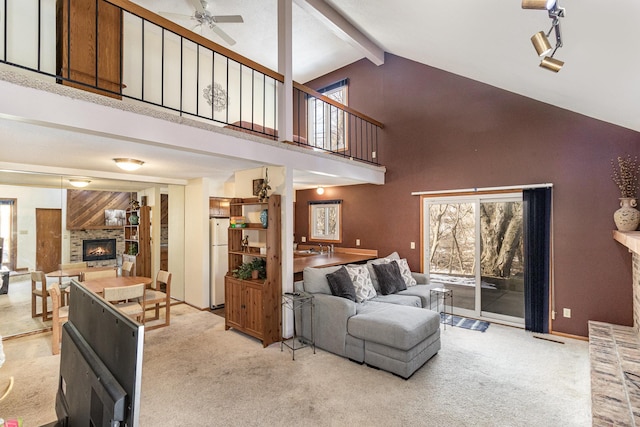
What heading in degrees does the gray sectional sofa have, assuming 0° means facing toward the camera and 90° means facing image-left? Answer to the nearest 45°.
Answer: approximately 315°

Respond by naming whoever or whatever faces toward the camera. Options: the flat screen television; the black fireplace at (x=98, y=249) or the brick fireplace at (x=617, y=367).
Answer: the black fireplace at (x=98, y=249)

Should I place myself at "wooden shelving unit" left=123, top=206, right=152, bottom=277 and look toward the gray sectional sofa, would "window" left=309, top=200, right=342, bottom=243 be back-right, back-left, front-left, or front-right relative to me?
front-left

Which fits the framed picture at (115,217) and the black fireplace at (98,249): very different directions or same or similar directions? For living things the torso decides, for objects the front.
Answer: same or similar directions

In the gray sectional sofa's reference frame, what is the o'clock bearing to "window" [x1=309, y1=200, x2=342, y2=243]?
The window is roughly at 7 o'clock from the gray sectional sofa.

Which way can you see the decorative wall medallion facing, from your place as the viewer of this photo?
facing the viewer

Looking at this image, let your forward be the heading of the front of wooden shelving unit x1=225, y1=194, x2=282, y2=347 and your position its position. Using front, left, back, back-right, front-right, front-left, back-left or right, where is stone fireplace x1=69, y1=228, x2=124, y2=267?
right

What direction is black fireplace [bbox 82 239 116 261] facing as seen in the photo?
toward the camera

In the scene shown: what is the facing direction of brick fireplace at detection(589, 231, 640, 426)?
to the viewer's left

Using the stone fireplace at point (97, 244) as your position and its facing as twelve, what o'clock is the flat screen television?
The flat screen television is roughly at 12 o'clock from the stone fireplace.

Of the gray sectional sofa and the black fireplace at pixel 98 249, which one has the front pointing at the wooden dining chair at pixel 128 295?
the black fireplace

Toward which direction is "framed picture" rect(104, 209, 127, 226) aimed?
toward the camera

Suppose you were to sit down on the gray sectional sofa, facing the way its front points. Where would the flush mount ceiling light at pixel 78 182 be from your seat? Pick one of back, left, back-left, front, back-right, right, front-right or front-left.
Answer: back-right

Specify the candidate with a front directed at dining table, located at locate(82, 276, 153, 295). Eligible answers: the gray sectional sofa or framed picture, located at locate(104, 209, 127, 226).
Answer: the framed picture

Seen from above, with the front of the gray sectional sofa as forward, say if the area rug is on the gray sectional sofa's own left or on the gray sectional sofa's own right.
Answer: on the gray sectional sofa's own left

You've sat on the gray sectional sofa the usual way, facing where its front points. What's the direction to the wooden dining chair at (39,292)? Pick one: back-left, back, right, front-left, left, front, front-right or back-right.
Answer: back-right

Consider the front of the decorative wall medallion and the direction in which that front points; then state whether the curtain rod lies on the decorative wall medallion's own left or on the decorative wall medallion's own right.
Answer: on the decorative wall medallion's own left

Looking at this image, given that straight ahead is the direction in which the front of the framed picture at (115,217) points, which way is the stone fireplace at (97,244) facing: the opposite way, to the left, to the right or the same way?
the same way

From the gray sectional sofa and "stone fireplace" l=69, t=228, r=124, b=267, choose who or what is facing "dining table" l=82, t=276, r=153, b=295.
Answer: the stone fireplace
